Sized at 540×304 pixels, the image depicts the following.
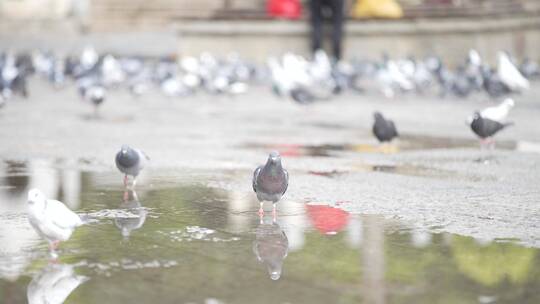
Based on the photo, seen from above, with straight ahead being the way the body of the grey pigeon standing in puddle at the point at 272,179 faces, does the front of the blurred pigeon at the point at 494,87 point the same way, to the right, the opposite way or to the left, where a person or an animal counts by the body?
to the right

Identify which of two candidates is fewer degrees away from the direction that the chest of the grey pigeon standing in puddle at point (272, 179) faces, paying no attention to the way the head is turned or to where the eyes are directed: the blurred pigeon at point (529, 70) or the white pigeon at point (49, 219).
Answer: the white pigeon

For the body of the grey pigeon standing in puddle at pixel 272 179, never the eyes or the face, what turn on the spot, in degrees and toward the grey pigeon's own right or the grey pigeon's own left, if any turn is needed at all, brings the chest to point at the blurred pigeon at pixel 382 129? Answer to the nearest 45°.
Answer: approximately 180°

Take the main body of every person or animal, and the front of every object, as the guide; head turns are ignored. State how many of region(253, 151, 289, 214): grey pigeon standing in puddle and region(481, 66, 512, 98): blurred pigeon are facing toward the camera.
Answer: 1

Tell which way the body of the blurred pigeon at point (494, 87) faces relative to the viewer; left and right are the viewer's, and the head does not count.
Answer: facing to the left of the viewer

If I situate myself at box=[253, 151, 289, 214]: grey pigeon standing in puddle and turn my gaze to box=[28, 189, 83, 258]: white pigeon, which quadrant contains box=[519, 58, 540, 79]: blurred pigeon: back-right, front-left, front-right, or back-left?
back-right

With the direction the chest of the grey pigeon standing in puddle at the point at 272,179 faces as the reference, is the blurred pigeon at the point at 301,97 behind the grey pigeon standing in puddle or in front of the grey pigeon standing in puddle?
behind

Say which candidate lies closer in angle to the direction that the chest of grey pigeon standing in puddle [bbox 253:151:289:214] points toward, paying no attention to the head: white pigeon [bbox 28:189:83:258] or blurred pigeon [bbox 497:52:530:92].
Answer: the white pigeon
